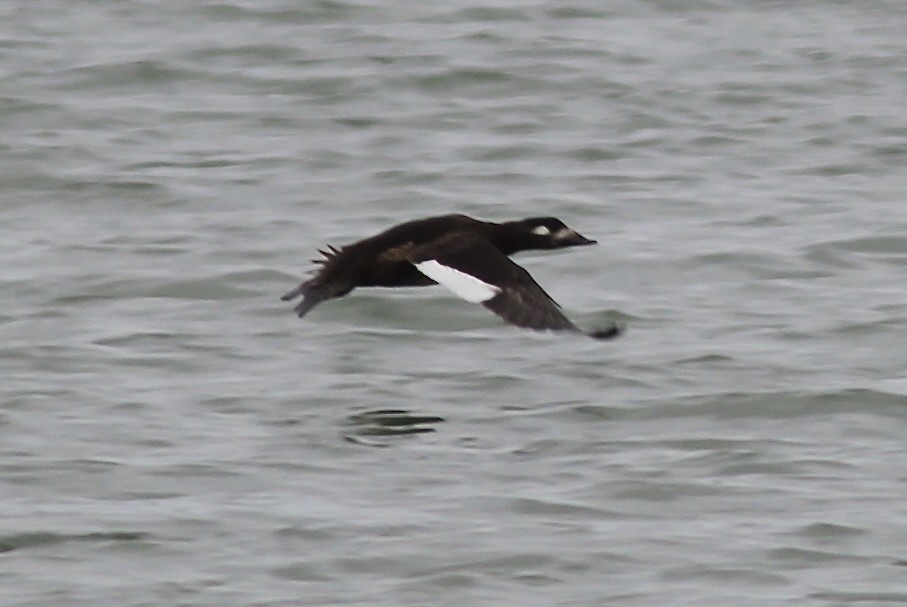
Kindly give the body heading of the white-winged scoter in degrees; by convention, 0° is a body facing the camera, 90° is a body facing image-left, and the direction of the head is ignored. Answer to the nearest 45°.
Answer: approximately 270°
